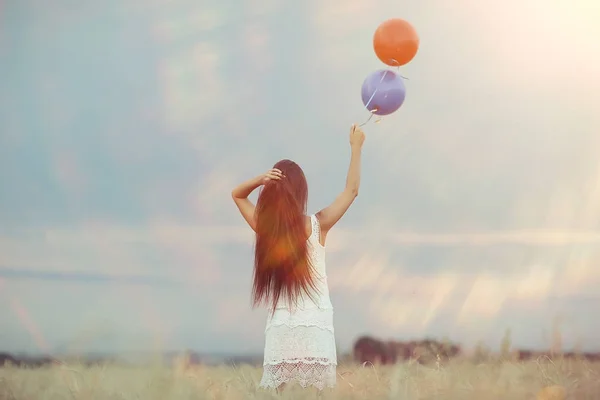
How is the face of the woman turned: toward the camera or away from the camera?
away from the camera

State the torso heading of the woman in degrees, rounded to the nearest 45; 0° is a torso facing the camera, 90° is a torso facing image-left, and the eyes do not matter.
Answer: approximately 180°
